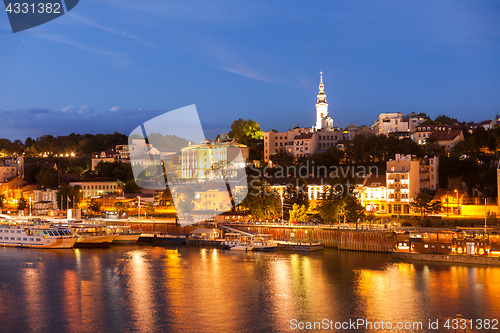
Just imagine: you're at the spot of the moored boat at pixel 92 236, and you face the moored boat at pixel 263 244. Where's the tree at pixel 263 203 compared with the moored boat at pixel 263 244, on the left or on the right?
left

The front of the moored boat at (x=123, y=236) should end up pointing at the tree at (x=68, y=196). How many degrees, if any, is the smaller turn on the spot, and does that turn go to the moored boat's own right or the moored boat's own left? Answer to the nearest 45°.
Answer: approximately 90° to the moored boat's own left

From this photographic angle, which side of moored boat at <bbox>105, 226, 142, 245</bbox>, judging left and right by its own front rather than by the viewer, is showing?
right

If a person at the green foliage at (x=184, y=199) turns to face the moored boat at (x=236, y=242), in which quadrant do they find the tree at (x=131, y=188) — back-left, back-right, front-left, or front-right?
back-right
